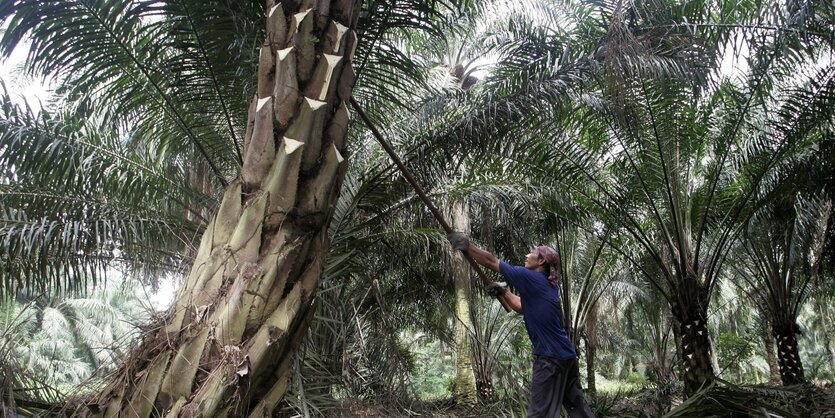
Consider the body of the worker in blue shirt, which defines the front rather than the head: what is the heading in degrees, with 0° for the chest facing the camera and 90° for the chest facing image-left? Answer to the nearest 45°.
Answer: approximately 90°

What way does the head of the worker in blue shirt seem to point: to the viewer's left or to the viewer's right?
to the viewer's left
